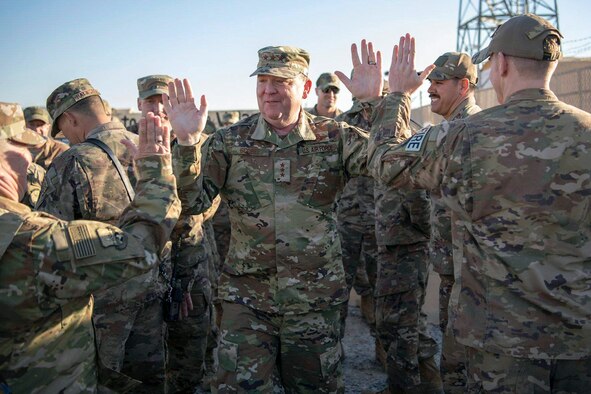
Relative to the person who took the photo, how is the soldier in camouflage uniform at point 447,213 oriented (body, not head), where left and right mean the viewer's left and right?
facing to the left of the viewer

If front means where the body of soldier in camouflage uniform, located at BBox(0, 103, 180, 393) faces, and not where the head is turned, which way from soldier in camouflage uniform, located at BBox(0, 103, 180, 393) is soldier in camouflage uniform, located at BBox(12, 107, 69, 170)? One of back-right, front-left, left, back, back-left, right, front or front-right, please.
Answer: front-left

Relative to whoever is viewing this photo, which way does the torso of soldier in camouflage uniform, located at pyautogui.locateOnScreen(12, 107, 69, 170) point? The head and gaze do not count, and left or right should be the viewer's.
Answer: facing the viewer and to the right of the viewer

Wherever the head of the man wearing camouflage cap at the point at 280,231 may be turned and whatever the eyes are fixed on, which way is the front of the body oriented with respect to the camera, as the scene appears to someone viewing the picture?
toward the camera

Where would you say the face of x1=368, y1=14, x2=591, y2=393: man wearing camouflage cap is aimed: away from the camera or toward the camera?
away from the camera

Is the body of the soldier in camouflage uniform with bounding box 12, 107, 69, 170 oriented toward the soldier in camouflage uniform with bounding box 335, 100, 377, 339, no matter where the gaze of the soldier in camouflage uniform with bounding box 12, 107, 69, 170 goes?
no

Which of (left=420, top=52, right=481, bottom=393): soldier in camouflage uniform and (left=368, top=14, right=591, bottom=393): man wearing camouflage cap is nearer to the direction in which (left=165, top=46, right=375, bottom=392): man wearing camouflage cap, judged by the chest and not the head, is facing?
the man wearing camouflage cap

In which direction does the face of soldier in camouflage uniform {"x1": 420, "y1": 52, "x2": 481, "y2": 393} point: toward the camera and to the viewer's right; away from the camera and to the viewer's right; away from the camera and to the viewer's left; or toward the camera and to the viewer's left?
toward the camera and to the viewer's left

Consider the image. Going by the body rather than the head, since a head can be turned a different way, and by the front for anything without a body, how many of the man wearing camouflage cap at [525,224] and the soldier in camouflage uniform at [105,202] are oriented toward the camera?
0
